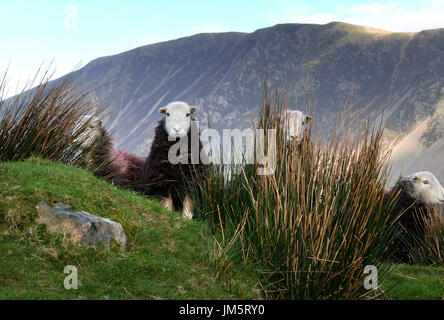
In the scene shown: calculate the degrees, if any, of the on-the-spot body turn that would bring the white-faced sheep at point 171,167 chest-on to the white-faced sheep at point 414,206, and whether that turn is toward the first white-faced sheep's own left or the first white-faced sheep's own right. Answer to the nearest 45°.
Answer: approximately 90° to the first white-faced sheep's own left

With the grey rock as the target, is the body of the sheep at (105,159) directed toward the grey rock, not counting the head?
no

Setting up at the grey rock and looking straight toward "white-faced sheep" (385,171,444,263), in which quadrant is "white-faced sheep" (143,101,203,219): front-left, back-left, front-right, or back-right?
front-left

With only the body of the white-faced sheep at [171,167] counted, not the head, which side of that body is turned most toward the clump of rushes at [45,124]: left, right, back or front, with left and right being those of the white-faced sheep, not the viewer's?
right

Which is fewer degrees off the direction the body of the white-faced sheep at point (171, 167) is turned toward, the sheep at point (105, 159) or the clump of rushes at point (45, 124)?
the clump of rushes

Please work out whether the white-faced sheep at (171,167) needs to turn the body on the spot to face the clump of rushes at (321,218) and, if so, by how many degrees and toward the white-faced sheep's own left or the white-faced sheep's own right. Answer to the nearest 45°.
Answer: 0° — it already faces it

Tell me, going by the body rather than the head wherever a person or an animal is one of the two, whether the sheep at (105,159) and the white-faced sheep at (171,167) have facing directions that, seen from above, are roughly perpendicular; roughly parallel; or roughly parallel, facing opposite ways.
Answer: roughly perpendicular

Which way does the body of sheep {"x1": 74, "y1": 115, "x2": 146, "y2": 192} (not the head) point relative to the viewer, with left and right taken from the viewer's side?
facing to the left of the viewer

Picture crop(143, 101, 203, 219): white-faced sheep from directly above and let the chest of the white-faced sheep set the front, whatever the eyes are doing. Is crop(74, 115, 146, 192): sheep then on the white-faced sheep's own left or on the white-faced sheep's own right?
on the white-faced sheep's own right

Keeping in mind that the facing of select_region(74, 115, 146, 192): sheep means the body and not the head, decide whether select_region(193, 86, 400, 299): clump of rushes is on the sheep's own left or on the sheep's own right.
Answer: on the sheep's own left

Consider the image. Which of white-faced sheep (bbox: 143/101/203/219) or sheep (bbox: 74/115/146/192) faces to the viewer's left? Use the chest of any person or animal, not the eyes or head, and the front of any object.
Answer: the sheep

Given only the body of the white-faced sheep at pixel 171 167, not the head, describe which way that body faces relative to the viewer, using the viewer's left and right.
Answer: facing the viewer

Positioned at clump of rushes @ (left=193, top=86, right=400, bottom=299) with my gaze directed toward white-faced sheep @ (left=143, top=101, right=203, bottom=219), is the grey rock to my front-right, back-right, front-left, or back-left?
front-left

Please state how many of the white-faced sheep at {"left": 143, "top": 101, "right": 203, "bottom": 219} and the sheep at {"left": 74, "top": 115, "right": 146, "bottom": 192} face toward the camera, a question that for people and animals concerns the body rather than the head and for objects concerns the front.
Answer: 1

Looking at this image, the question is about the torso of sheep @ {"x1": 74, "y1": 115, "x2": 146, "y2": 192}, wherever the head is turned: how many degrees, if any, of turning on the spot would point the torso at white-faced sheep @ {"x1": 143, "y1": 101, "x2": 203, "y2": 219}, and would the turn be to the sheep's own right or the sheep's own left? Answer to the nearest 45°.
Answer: approximately 135° to the sheep's own left

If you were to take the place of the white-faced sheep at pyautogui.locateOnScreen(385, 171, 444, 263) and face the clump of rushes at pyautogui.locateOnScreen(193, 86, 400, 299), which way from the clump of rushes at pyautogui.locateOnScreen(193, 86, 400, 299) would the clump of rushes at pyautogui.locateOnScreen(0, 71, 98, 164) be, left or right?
right
